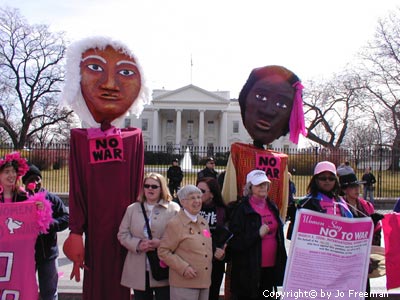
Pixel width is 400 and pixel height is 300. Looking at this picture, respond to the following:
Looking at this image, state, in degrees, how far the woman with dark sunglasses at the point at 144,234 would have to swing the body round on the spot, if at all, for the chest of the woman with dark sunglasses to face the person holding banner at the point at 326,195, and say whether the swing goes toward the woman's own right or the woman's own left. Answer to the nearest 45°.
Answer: approximately 90° to the woman's own left

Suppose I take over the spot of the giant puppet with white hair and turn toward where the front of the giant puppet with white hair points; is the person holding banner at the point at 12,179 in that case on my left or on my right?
on my right

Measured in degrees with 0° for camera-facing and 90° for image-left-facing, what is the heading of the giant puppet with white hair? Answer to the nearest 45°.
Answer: approximately 0°

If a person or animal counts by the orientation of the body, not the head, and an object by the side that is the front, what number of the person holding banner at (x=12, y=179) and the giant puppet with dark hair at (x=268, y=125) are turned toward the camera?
2
